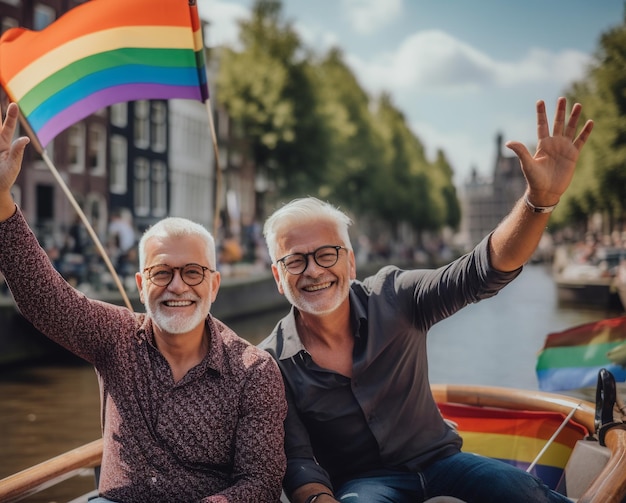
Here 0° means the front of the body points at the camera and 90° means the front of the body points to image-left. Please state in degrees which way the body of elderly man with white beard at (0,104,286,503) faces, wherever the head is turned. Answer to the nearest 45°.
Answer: approximately 0°

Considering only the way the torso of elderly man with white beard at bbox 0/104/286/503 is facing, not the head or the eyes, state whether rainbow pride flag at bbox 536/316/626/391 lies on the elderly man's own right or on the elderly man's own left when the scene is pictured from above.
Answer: on the elderly man's own left

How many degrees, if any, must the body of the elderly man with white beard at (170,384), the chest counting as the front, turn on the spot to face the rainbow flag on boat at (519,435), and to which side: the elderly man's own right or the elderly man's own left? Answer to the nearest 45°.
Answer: approximately 135° to the elderly man's own left

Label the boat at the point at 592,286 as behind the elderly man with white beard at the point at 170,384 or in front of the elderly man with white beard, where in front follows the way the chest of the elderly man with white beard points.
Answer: behind
